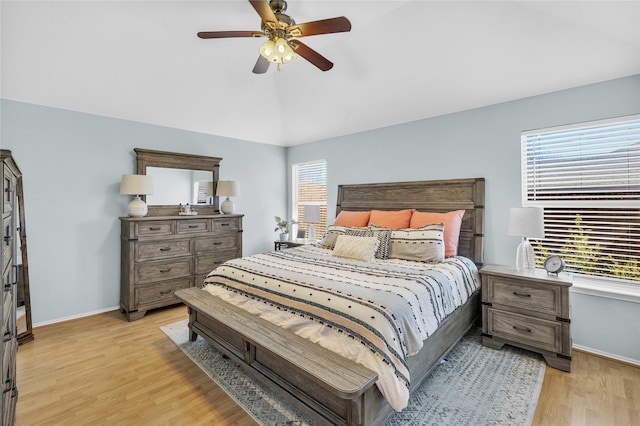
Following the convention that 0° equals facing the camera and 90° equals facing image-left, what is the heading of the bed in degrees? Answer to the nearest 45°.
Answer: approximately 45°

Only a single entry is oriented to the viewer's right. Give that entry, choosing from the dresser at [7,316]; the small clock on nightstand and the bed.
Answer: the dresser

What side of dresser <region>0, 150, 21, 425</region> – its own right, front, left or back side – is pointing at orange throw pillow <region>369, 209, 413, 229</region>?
front

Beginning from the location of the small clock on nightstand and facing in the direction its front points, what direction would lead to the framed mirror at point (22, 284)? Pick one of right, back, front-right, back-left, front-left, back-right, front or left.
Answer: front

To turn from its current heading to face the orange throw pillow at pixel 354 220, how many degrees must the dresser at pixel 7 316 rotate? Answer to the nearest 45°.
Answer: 0° — it already faces it

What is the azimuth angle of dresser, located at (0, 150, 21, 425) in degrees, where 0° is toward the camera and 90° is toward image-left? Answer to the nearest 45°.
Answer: approximately 270°

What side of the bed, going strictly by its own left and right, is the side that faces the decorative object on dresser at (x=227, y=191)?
right

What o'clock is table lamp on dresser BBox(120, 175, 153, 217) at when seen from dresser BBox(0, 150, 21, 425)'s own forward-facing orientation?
The table lamp on dresser is roughly at 10 o'clock from the dresser.

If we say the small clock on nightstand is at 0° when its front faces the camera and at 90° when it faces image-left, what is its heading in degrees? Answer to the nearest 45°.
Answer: approximately 45°

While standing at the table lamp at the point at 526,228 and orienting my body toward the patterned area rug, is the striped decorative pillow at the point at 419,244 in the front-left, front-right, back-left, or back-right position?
front-right

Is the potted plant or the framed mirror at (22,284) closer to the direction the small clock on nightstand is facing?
the framed mirror

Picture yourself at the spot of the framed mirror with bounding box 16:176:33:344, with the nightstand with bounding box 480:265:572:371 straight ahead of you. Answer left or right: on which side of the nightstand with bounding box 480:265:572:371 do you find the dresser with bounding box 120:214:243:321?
left

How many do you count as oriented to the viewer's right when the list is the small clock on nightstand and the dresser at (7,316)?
1
